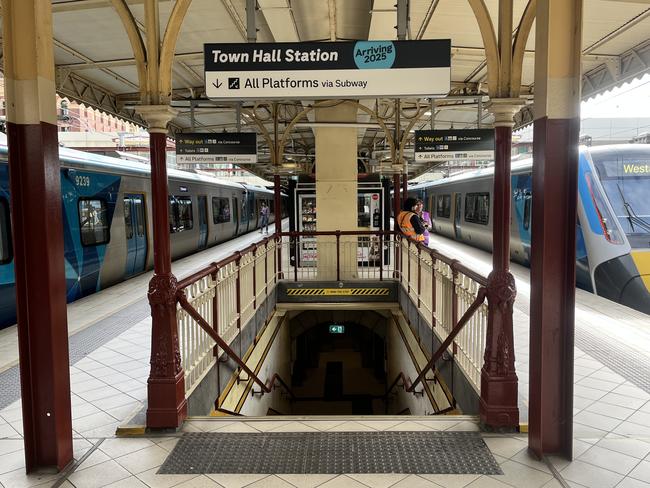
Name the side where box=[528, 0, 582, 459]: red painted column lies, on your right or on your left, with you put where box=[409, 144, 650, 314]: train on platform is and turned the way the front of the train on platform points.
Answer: on your right

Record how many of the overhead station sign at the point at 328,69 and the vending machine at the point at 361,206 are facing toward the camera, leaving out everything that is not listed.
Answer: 2

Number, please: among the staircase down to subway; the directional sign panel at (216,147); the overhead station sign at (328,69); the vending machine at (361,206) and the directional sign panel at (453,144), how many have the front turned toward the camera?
5

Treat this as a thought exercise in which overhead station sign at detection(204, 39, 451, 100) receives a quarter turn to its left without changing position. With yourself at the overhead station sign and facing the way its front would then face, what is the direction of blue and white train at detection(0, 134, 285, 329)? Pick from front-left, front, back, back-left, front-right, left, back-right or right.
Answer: back-left

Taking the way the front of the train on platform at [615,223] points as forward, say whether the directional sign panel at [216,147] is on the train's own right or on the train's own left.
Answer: on the train's own right

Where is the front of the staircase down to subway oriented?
toward the camera

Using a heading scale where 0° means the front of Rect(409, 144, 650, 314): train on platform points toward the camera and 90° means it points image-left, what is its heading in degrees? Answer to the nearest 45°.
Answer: approximately 315°

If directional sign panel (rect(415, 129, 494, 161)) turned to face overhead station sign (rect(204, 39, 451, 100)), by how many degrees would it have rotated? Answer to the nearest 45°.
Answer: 0° — it already faces it

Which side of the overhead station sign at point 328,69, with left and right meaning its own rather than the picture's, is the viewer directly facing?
front

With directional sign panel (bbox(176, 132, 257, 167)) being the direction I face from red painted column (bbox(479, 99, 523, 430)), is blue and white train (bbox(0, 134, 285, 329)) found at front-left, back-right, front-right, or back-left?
front-left

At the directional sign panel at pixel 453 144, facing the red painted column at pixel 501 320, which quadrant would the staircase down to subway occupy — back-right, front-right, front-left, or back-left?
front-right

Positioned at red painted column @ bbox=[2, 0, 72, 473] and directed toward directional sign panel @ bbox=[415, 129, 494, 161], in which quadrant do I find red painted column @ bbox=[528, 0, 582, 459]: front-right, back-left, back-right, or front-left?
front-right
